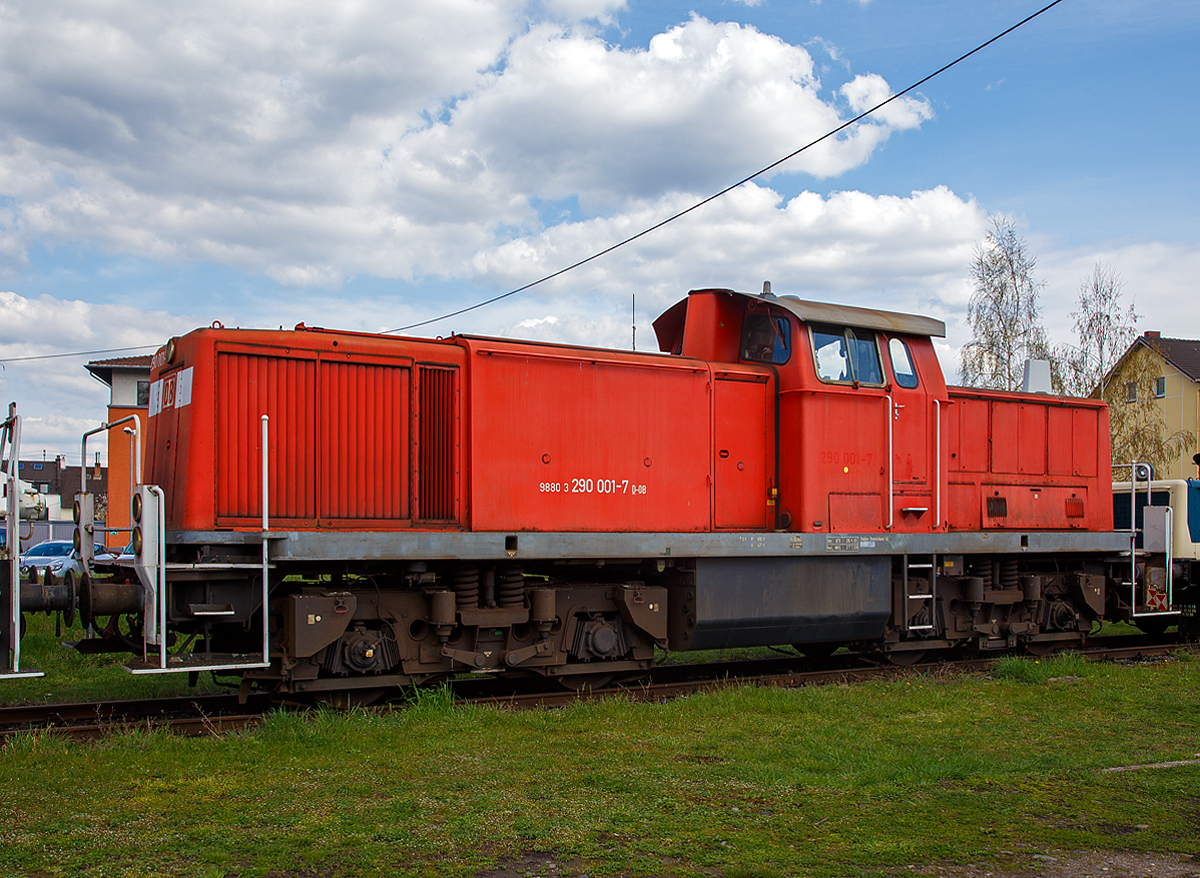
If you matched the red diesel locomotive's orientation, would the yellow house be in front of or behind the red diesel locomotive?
behind

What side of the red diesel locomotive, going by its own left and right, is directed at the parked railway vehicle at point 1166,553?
back

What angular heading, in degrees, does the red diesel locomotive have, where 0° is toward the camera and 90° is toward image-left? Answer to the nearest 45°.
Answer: approximately 45°

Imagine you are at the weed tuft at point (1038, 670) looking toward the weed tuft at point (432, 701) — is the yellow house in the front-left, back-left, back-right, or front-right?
back-right
